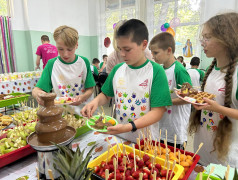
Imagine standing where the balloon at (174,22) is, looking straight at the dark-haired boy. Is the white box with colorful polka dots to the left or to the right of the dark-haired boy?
right

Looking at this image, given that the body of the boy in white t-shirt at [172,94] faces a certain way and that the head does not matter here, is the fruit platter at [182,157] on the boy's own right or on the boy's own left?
on the boy's own left

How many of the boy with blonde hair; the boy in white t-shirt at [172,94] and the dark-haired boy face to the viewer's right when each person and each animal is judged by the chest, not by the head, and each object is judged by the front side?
0

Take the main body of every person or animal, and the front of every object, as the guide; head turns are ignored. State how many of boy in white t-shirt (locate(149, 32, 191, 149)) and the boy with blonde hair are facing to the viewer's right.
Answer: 0

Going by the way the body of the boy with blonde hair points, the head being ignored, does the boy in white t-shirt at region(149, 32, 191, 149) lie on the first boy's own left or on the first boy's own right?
on the first boy's own left

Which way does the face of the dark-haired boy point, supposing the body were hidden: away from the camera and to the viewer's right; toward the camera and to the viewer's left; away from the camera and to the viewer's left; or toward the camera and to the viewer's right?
toward the camera and to the viewer's left

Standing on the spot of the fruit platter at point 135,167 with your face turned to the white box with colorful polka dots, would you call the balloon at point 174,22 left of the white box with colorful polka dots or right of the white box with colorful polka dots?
right

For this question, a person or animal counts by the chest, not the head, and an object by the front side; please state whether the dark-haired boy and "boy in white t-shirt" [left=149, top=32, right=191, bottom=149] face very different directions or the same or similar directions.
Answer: same or similar directions

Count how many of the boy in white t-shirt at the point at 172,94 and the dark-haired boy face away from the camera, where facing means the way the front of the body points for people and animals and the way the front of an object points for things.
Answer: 0

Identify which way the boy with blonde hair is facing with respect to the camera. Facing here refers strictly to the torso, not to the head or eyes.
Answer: toward the camera

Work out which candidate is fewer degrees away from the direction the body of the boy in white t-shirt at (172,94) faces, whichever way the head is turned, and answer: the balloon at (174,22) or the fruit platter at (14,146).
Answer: the fruit platter

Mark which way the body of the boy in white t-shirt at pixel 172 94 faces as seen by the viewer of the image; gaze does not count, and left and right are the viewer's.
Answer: facing the viewer and to the left of the viewer

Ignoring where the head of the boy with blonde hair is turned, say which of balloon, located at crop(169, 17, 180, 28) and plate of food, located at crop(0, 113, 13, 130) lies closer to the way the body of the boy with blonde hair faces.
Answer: the plate of food

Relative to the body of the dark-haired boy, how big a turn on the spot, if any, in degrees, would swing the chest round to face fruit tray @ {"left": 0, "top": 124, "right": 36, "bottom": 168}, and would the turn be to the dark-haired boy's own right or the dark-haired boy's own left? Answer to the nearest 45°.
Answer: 0° — they already face it
